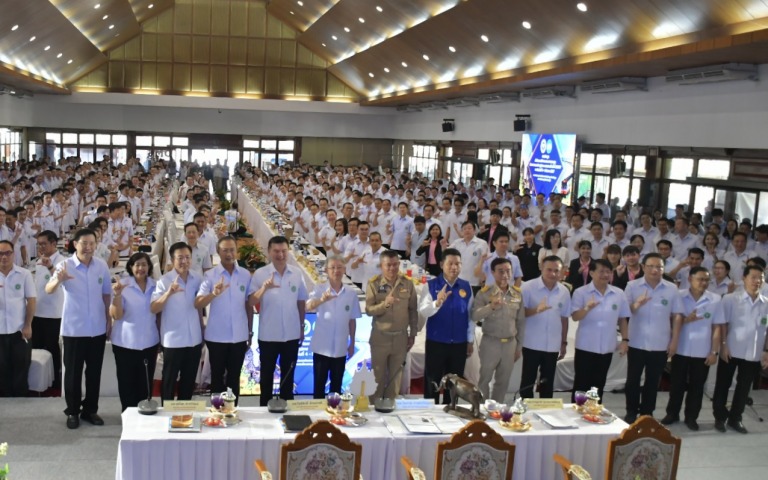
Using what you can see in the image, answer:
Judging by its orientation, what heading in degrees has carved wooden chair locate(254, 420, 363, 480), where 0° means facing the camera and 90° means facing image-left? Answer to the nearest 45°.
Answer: approximately 135°

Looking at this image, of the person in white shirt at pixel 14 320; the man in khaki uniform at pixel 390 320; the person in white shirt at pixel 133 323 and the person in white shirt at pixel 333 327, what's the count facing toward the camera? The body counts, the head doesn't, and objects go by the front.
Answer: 4

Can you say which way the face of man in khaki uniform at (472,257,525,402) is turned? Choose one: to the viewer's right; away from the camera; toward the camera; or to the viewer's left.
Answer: toward the camera

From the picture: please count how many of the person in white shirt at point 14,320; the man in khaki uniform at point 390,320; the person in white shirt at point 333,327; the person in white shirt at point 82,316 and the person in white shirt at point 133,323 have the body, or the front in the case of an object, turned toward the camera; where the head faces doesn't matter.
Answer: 5

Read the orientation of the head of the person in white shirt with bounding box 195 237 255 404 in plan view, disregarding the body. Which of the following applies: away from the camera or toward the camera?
toward the camera

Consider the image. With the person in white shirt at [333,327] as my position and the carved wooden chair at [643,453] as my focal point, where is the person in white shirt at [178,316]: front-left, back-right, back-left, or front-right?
back-right

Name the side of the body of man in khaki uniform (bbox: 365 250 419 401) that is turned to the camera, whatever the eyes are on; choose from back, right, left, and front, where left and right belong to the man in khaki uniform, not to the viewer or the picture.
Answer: front

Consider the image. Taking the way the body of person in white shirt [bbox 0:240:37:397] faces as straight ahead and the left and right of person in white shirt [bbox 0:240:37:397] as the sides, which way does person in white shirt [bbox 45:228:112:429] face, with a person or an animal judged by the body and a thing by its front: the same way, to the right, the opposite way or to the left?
the same way

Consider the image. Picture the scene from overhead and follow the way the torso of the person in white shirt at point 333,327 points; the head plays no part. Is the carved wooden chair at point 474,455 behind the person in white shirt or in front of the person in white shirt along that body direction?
in front

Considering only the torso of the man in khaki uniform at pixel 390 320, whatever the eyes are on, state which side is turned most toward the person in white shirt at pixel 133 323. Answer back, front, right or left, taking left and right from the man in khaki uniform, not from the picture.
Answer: right

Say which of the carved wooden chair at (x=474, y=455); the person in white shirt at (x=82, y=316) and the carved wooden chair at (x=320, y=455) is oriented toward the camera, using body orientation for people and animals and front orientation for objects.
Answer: the person in white shirt

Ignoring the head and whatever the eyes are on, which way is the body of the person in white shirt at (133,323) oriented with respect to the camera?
toward the camera

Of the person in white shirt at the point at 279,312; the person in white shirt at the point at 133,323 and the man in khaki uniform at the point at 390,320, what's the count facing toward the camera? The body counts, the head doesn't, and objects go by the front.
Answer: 3

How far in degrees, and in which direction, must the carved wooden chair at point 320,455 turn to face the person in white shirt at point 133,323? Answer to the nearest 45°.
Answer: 0° — it already faces them

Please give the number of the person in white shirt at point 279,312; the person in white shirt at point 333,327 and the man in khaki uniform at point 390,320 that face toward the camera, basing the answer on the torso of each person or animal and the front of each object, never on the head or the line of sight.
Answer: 3

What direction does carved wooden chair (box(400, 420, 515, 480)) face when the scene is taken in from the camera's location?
facing away from the viewer and to the left of the viewer
